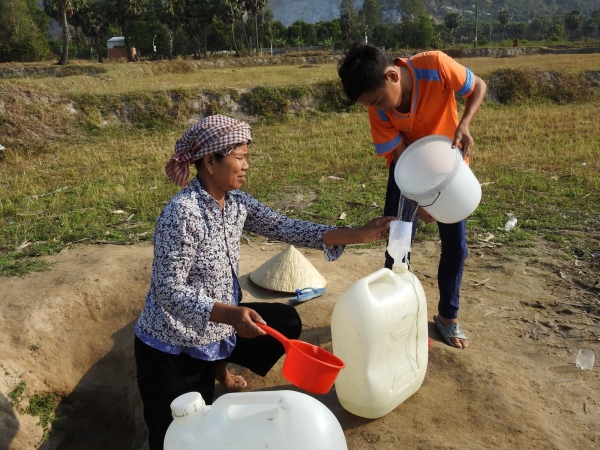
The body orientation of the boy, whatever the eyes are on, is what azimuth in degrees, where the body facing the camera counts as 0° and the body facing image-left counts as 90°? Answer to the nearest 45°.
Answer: approximately 45°

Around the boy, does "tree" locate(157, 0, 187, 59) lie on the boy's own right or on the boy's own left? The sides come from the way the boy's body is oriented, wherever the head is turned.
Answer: on the boy's own right

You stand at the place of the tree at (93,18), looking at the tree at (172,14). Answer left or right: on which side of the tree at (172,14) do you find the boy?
right

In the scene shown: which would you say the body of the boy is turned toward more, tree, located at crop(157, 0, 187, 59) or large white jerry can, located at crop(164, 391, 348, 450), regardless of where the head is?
the large white jerry can

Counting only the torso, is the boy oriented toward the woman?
yes

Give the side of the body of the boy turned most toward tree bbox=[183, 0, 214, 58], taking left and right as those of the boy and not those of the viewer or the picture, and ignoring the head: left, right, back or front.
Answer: right

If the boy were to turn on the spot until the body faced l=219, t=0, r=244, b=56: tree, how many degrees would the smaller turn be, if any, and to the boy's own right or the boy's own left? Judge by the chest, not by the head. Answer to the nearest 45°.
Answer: approximately 135° to the boy's own right

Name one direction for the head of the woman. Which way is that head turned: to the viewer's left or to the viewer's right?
to the viewer's right

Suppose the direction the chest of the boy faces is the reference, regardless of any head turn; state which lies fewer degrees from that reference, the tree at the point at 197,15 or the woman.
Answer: the woman
